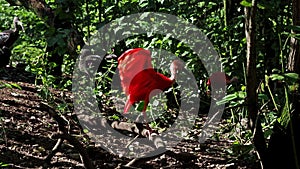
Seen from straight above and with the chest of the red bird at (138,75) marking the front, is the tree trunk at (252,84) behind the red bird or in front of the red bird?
in front

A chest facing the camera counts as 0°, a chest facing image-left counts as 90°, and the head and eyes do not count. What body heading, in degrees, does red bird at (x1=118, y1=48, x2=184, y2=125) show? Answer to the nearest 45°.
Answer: approximately 270°
